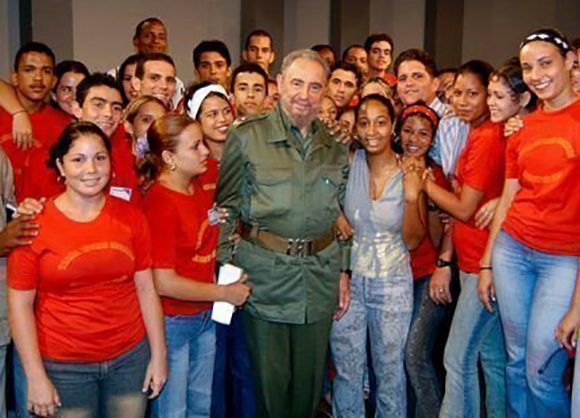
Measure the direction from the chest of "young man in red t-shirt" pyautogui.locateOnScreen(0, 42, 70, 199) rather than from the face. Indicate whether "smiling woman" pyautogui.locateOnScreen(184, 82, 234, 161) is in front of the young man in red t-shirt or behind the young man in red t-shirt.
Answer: in front

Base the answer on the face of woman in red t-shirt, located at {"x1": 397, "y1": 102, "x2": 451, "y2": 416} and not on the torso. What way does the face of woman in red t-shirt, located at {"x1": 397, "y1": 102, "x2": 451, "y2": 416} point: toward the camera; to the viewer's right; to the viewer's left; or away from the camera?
toward the camera

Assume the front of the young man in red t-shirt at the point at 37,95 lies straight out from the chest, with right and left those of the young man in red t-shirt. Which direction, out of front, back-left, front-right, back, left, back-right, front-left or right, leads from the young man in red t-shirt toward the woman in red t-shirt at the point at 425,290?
front-left

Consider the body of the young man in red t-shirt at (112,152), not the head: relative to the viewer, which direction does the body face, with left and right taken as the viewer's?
facing the viewer and to the right of the viewer

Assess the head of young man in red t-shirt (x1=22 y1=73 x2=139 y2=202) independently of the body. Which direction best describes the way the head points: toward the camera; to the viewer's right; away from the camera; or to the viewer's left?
toward the camera

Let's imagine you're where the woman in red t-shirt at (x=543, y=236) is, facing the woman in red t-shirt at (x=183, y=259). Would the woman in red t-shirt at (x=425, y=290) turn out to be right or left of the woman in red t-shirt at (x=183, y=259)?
right

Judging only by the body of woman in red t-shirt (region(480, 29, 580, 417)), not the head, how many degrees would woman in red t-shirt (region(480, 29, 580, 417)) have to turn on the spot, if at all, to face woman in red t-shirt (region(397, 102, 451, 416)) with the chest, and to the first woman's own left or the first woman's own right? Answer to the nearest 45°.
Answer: approximately 135° to the first woman's own right

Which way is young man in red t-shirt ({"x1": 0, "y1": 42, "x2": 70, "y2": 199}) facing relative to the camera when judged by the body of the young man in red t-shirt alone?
toward the camera

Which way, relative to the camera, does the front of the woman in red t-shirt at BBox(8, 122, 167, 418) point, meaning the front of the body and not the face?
toward the camera

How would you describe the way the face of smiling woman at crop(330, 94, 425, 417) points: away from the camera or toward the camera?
toward the camera

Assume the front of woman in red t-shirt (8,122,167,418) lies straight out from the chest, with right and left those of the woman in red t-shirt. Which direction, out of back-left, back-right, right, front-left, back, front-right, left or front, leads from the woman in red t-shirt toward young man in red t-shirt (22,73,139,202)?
back

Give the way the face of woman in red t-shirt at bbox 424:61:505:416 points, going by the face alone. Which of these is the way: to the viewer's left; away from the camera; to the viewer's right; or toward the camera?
toward the camera

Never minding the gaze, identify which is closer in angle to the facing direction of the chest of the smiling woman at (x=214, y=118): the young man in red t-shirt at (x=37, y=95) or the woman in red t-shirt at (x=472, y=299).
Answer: the woman in red t-shirt

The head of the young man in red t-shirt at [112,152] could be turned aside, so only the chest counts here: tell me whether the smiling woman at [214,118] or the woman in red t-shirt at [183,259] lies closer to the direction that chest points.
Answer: the woman in red t-shirt

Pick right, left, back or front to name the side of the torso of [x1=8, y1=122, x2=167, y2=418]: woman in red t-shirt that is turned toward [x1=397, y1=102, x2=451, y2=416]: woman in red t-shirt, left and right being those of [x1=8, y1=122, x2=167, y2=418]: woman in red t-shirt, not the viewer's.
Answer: left

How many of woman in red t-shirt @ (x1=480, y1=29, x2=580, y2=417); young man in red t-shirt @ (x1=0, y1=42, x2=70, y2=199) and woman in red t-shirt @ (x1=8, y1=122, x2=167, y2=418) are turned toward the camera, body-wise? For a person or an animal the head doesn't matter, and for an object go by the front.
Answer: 3

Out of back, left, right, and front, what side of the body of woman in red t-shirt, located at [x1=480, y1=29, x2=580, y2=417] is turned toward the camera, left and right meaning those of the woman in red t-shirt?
front
